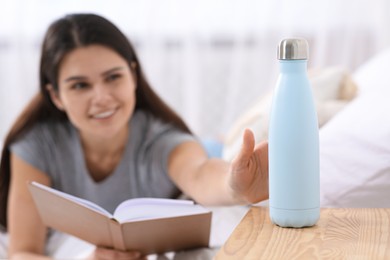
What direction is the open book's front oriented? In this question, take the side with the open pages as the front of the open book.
away from the camera

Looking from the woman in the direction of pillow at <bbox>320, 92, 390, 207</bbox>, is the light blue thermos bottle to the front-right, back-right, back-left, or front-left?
front-right

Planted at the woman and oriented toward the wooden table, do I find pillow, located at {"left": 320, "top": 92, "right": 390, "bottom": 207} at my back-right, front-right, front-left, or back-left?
front-left
